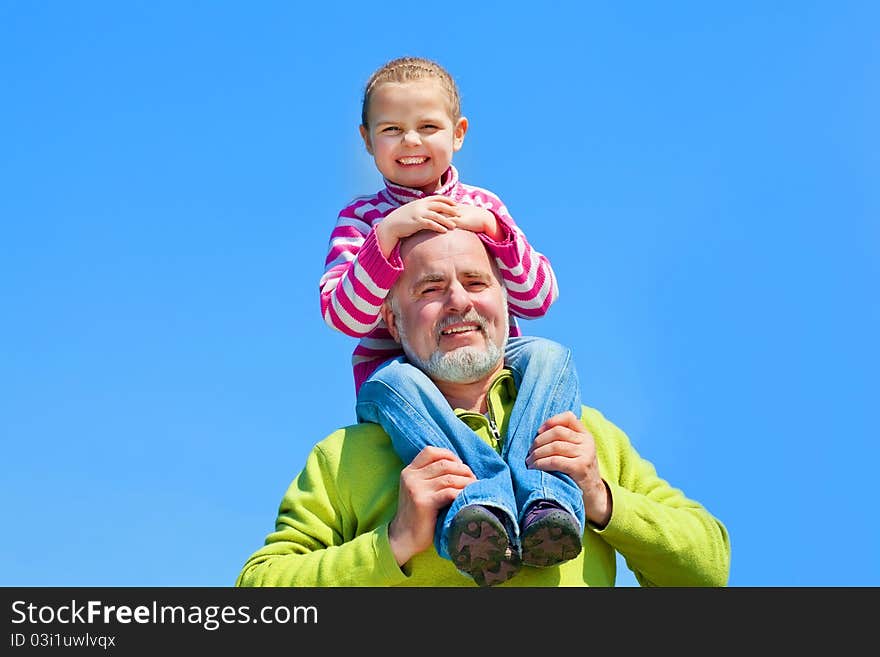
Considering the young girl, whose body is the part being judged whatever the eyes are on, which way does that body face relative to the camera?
toward the camera

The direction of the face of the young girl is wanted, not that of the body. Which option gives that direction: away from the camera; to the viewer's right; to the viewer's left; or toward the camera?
toward the camera

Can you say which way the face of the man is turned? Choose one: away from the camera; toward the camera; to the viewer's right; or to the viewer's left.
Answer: toward the camera

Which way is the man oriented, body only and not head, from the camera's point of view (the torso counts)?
toward the camera
